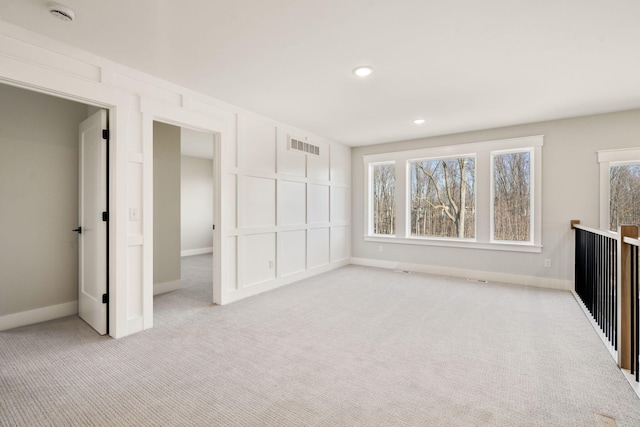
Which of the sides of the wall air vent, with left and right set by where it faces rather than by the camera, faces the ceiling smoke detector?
right

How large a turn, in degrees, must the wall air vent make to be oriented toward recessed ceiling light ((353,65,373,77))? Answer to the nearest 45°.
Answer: approximately 45° to its right

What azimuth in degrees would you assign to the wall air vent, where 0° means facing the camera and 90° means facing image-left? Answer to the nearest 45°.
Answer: approximately 315°

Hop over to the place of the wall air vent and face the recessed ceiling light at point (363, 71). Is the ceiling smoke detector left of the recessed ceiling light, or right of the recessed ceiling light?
right

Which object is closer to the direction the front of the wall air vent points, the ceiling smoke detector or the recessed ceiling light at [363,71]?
the recessed ceiling light

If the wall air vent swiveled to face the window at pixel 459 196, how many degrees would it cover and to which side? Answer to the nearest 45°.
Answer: approximately 45° to its left

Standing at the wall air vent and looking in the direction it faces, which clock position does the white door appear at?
The white door is roughly at 3 o'clock from the wall air vent.

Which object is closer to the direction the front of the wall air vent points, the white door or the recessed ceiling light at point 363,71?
the recessed ceiling light
